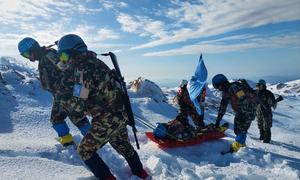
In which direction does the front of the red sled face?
to the viewer's left
